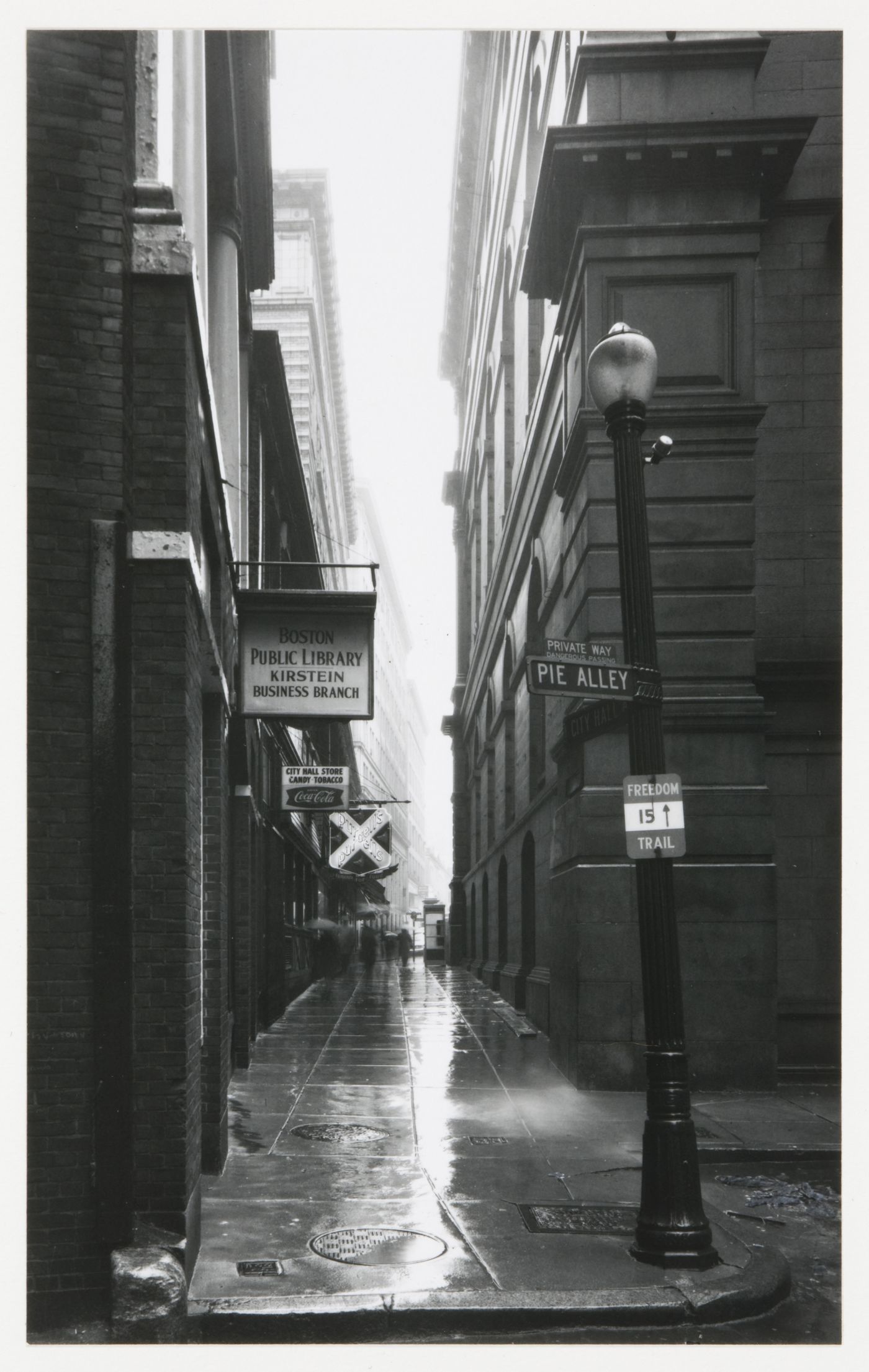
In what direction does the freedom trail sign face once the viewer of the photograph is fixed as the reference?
facing the viewer

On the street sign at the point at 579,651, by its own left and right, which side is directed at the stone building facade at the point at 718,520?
back

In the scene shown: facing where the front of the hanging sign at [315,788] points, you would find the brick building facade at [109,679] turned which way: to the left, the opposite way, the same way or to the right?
to the left

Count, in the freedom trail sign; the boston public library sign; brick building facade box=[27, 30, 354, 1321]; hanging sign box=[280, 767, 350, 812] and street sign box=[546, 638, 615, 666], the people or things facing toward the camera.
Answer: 4

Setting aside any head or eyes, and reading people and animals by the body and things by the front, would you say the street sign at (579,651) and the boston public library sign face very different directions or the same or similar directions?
same or similar directions

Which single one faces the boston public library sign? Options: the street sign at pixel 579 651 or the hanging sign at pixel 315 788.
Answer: the hanging sign

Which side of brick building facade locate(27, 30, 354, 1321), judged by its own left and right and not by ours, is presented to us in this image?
right

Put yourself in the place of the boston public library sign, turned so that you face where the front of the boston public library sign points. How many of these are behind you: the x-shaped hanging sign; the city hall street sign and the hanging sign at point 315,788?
2

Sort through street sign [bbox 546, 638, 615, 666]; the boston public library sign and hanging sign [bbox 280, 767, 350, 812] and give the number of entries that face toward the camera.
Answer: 3

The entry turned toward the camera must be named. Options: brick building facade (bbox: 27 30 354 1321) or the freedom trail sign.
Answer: the freedom trail sign

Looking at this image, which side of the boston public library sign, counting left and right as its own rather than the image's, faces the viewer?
front

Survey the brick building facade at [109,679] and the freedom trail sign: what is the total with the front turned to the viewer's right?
1
